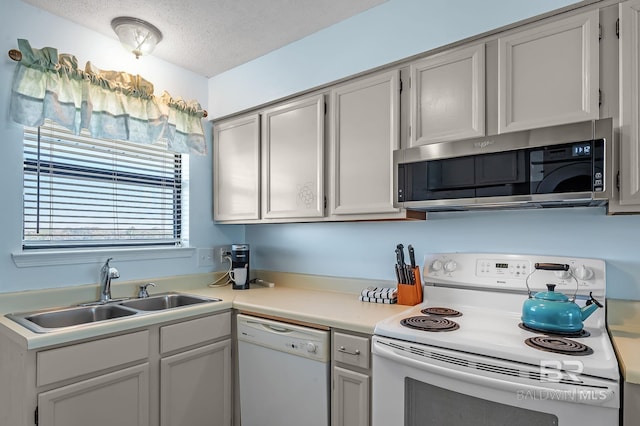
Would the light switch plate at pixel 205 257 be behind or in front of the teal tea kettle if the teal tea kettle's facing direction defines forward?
behind

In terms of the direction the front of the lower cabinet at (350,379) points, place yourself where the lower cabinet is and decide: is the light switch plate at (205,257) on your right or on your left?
on your right

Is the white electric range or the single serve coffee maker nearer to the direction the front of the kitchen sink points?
the white electric range

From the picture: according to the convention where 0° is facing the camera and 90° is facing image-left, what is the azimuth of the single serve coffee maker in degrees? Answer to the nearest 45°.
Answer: approximately 0°

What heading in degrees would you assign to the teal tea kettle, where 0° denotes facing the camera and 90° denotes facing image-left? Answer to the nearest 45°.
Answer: approximately 270°

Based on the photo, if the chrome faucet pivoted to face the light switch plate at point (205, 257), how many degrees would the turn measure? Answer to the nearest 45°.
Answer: approximately 90° to its left
